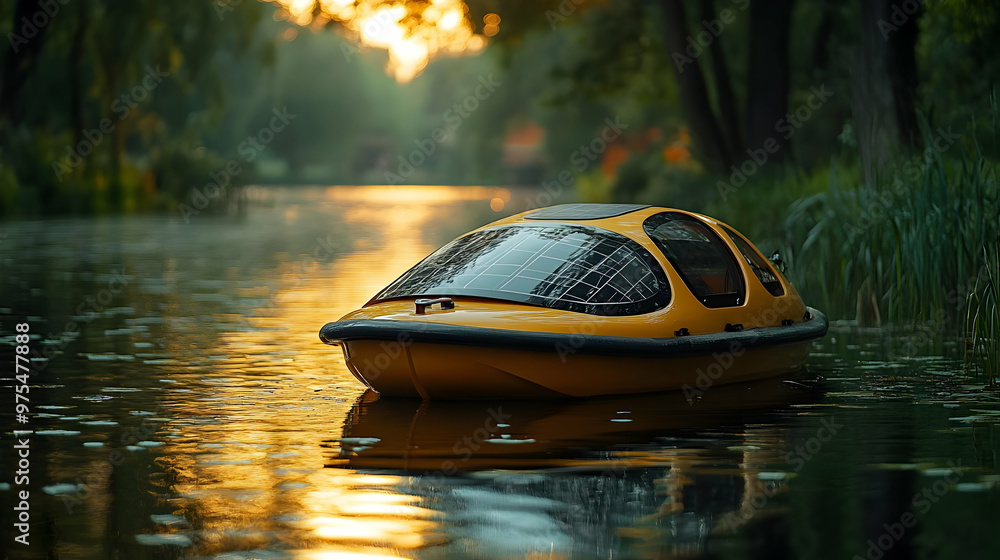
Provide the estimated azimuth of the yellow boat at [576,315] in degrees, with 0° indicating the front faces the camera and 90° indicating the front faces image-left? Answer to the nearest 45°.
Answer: approximately 45°

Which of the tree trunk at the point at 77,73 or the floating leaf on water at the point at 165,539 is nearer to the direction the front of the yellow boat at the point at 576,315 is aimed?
the floating leaf on water

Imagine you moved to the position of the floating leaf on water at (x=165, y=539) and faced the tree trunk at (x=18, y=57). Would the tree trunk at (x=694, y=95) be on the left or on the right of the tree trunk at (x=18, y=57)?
right

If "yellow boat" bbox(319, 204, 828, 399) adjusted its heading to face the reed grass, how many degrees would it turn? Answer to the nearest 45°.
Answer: approximately 135° to its left

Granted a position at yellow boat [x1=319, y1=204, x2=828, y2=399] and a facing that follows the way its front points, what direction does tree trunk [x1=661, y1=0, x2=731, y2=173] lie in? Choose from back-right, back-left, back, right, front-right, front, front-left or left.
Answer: back-right

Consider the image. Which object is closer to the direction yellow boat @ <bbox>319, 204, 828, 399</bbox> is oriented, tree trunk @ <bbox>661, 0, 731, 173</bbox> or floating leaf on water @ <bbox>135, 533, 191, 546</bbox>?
the floating leaf on water

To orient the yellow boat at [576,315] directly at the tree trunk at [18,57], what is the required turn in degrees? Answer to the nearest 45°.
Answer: approximately 90° to its right

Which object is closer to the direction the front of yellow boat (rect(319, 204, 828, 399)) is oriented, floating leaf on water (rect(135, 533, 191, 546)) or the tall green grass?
the floating leaf on water

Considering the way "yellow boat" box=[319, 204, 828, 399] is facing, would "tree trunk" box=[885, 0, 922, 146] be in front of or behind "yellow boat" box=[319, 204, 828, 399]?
behind

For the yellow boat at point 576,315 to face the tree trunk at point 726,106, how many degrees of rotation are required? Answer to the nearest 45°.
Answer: approximately 135° to its right

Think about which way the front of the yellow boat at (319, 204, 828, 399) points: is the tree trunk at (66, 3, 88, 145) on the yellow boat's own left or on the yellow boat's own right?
on the yellow boat's own right
